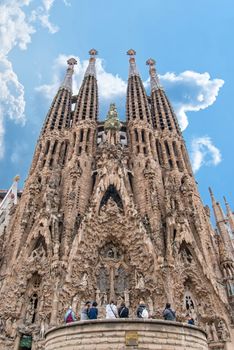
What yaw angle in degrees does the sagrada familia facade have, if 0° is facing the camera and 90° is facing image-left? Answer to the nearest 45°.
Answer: approximately 0°
